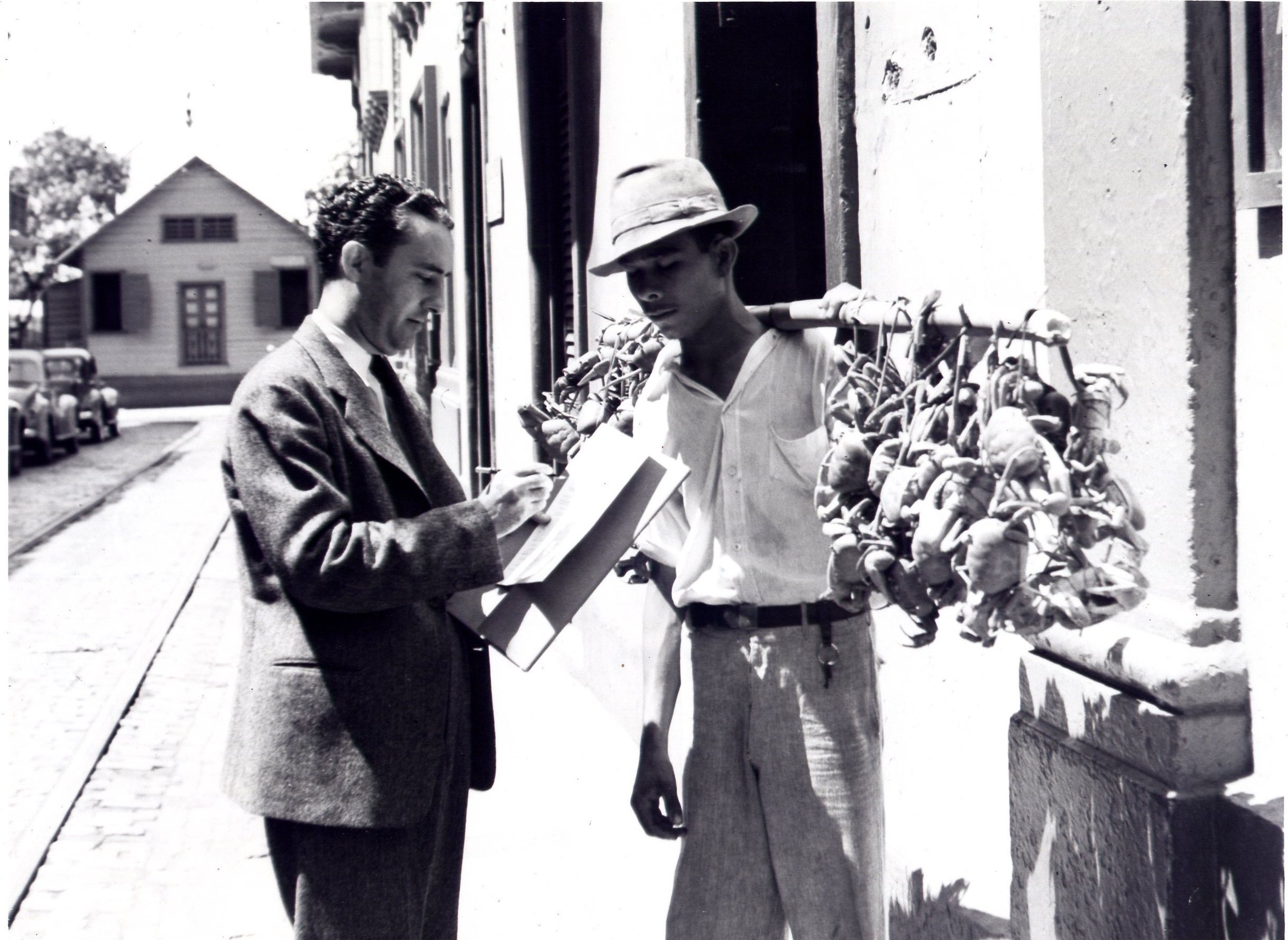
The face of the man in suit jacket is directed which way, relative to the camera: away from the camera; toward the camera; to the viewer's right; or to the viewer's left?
to the viewer's right

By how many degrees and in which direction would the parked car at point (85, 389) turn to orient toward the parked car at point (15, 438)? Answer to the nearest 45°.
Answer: approximately 45° to its right

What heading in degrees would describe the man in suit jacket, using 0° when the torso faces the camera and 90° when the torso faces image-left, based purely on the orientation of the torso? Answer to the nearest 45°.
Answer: approximately 270°

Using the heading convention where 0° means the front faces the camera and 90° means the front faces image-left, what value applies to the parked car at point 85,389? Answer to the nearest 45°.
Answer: approximately 315°

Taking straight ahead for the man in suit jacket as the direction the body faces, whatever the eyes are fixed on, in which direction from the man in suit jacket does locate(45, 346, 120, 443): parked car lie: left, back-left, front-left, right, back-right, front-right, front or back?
left
